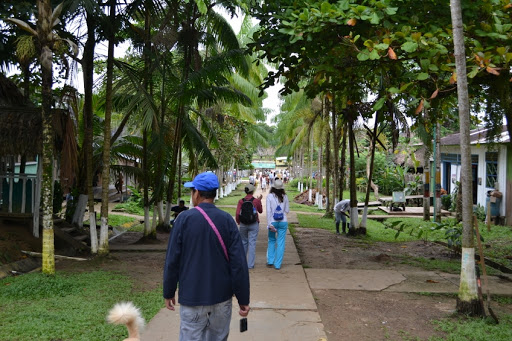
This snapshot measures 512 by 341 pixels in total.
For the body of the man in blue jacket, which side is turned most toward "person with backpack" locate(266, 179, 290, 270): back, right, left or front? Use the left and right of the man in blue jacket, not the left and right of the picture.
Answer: front

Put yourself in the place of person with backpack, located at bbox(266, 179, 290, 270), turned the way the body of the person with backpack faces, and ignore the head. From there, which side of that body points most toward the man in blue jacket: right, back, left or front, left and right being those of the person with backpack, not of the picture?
back

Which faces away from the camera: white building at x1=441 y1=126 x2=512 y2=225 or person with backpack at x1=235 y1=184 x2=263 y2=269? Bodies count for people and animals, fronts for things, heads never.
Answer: the person with backpack

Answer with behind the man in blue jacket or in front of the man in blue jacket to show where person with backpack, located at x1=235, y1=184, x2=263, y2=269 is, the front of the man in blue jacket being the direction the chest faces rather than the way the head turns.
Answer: in front

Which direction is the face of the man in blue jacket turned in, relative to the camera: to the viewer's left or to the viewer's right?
to the viewer's left

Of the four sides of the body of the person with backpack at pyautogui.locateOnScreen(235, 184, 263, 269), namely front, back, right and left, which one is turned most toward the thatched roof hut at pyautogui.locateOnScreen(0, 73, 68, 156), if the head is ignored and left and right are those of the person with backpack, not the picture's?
left

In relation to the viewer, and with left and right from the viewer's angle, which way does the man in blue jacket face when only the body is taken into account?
facing away from the viewer

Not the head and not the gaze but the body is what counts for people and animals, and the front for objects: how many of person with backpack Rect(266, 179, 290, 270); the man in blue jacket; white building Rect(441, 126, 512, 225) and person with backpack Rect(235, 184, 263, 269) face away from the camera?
3

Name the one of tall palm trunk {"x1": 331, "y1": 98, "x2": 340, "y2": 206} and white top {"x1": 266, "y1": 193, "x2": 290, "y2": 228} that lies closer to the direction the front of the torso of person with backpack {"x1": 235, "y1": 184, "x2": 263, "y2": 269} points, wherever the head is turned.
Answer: the tall palm trunk

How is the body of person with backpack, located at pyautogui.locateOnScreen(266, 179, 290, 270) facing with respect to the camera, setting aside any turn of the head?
away from the camera

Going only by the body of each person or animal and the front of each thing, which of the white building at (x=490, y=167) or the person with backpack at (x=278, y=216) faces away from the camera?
the person with backpack

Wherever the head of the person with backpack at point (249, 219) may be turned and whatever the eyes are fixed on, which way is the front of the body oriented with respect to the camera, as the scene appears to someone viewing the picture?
away from the camera
